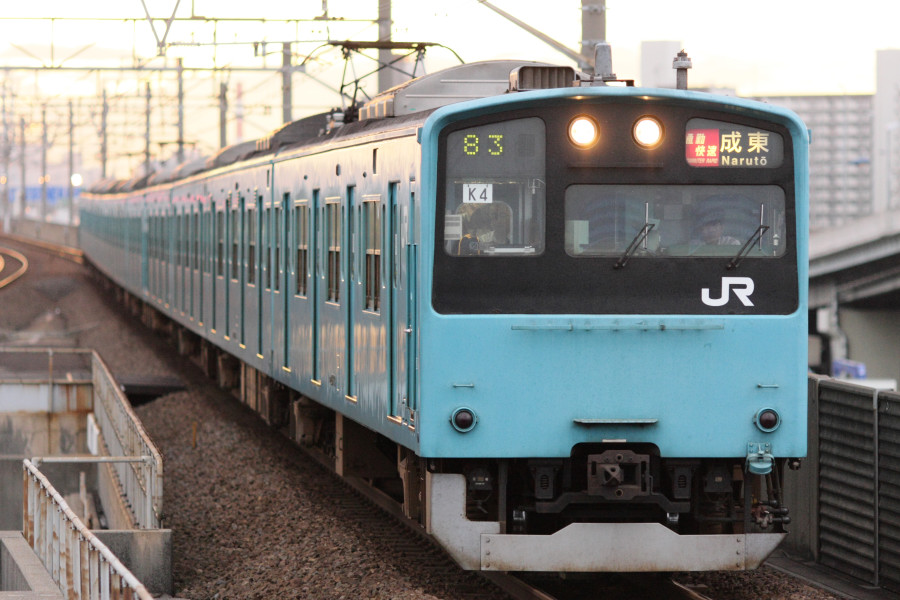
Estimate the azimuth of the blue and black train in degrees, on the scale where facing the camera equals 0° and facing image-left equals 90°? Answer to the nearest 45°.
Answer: approximately 0°

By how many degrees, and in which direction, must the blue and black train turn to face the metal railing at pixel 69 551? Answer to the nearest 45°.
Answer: approximately 90° to its right

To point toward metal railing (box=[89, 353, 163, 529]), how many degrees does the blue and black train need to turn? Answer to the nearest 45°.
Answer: approximately 135° to its right

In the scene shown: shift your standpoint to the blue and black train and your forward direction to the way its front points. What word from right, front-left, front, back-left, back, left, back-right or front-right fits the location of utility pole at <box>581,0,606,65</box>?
back

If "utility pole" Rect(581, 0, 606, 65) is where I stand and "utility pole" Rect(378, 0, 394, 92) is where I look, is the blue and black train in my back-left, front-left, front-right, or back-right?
back-left

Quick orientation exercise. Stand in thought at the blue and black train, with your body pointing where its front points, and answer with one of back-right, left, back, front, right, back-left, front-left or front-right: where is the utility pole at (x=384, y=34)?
back
